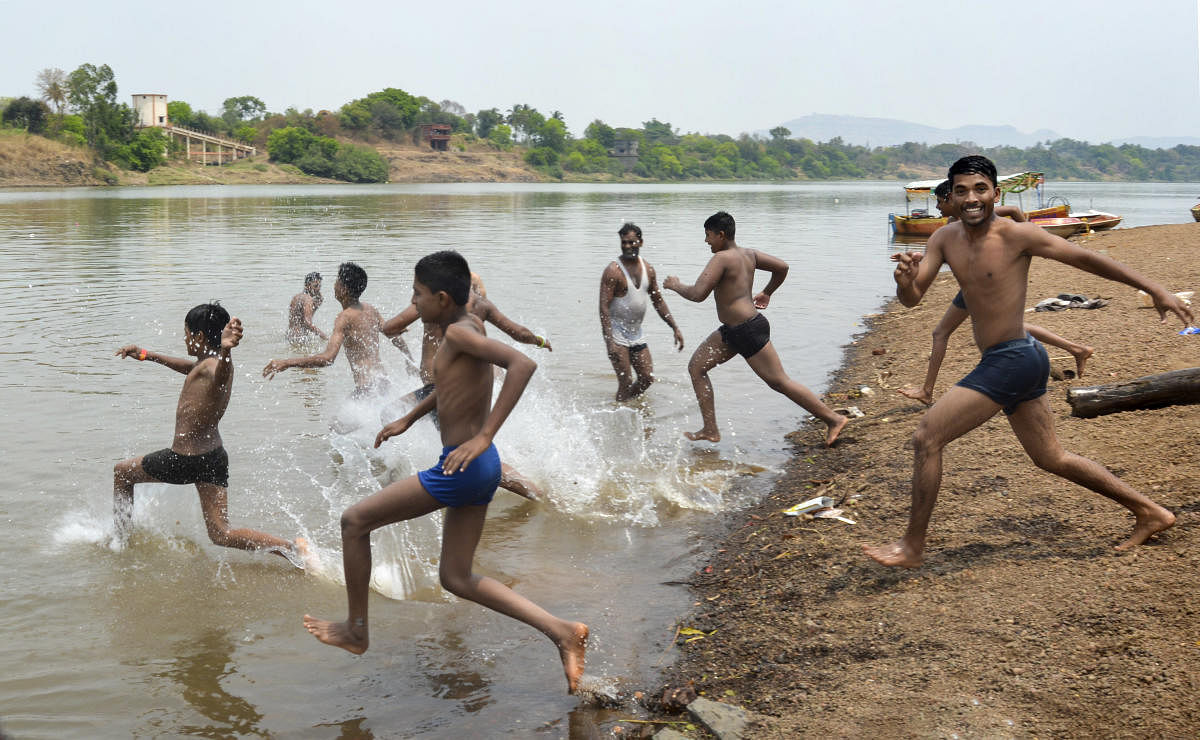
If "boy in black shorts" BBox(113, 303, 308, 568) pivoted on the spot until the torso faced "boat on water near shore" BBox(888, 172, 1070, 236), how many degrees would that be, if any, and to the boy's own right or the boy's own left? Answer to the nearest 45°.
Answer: approximately 135° to the boy's own right

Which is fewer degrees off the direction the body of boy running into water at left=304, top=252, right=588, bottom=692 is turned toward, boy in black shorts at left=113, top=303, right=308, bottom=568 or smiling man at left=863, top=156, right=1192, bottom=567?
the boy in black shorts

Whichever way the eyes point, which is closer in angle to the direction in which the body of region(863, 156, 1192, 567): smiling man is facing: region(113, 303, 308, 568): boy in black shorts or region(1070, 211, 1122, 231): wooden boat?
the boy in black shorts

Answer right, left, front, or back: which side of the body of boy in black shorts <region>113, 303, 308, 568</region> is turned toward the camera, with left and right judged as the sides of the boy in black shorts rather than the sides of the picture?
left
